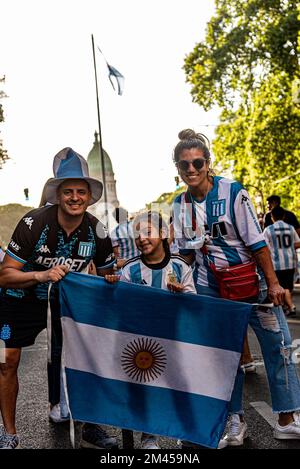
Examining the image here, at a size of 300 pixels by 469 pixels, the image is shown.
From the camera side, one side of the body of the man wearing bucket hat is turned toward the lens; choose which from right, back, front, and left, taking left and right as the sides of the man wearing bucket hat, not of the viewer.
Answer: front

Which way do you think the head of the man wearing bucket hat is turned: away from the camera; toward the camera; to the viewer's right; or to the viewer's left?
toward the camera

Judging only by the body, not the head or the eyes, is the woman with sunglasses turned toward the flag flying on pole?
no

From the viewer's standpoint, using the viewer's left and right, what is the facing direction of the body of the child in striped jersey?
facing the viewer

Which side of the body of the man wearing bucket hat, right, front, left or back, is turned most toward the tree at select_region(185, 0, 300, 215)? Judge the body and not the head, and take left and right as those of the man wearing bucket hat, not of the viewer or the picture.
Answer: back

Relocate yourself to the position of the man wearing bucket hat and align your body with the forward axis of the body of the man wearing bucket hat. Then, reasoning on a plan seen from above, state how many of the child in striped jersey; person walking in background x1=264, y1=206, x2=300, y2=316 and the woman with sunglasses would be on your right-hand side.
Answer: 0

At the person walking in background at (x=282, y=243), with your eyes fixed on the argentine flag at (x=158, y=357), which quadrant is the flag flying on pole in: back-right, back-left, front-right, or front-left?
back-right

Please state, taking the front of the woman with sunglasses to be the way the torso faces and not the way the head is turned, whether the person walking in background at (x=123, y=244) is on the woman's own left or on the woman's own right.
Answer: on the woman's own right

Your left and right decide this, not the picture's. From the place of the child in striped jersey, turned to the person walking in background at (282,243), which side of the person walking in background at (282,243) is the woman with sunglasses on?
right

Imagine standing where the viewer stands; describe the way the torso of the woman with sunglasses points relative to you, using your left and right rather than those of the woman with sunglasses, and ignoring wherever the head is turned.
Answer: facing the viewer and to the left of the viewer

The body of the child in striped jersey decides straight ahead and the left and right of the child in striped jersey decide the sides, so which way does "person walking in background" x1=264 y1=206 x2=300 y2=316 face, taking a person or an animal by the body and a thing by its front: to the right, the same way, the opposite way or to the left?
the opposite way

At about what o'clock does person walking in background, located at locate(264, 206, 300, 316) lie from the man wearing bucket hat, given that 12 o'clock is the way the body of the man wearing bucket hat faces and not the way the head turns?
The person walking in background is roughly at 7 o'clock from the man wearing bucket hat.

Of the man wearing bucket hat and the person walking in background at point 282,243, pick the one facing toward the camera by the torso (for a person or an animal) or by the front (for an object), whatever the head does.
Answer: the man wearing bucket hat

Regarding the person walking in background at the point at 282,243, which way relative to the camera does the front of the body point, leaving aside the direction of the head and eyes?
away from the camera

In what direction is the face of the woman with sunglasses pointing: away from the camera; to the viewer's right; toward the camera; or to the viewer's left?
toward the camera

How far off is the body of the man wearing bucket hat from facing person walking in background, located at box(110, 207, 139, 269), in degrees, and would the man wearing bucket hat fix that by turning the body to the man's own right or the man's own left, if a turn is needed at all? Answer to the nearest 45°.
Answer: approximately 180°

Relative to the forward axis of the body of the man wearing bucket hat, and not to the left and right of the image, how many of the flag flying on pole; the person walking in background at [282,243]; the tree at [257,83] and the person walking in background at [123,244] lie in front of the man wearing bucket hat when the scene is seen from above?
0

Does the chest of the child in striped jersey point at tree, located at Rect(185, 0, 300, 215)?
no
